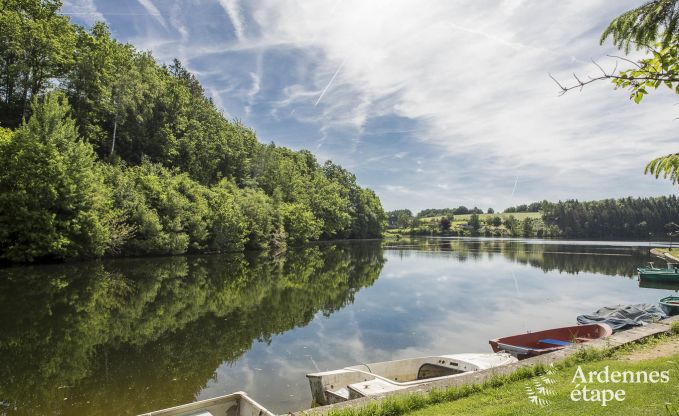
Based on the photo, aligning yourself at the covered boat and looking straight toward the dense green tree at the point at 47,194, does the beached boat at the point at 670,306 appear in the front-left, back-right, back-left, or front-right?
back-right

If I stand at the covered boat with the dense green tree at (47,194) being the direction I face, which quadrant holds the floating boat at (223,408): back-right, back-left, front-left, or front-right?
front-left

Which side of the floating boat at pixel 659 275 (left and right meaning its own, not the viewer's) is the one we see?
left

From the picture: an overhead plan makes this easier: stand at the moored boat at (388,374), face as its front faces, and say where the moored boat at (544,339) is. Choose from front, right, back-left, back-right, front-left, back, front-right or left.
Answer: front

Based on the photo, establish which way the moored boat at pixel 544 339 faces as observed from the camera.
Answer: facing away from the viewer and to the right of the viewer

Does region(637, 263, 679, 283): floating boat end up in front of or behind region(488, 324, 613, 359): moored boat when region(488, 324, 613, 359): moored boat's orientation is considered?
in front

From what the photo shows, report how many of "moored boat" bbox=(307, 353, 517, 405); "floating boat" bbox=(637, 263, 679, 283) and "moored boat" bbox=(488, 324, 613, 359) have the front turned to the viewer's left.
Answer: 1

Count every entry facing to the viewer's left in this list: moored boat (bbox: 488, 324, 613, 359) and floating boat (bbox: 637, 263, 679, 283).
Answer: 1

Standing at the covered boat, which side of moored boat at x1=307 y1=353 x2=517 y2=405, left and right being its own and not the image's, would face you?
front

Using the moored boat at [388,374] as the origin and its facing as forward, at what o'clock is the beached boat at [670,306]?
the beached boat at [670,306] is roughly at 12 o'clock from the moored boat at [388,374].

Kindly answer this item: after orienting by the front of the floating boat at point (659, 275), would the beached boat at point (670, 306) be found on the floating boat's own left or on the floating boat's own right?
on the floating boat's own left

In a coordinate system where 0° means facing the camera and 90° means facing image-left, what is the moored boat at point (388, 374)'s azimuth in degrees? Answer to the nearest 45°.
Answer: approximately 225°
